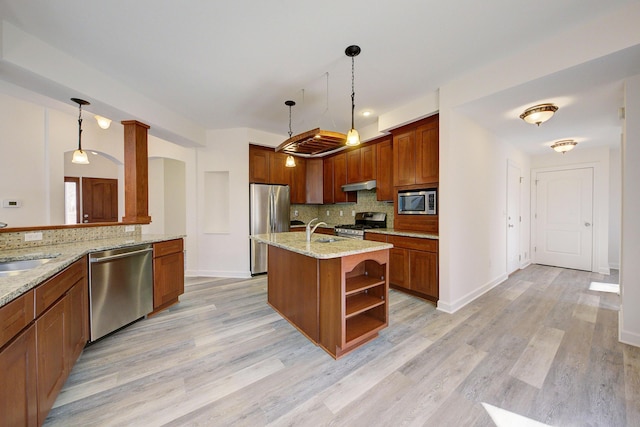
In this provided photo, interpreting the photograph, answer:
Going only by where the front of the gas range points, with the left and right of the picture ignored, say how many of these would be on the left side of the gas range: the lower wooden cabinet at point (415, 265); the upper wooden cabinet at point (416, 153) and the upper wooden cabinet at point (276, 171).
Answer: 2

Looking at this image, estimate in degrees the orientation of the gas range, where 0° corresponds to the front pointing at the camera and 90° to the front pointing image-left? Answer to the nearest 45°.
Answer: approximately 45°

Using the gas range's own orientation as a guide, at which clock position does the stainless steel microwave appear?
The stainless steel microwave is roughly at 9 o'clock from the gas range.

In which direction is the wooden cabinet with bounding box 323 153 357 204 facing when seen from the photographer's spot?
facing the viewer and to the left of the viewer

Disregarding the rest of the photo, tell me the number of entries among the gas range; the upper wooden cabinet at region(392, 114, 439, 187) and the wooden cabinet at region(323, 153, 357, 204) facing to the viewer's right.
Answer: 0

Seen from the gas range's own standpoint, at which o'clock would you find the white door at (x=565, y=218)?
The white door is roughly at 7 o'clock from the gas range.

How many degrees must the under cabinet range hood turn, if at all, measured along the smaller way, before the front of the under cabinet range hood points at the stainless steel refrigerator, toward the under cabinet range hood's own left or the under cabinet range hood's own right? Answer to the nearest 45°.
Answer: approximately 45° to the under cabinet range hood's own right

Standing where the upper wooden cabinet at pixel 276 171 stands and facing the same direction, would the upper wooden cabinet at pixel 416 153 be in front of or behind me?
in front

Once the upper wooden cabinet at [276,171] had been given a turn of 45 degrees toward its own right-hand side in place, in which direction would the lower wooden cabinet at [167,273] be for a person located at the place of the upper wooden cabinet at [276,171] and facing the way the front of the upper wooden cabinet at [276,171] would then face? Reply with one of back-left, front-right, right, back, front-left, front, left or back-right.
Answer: front-right

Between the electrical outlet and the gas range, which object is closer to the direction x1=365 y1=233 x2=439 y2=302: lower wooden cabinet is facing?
the electrical outlet

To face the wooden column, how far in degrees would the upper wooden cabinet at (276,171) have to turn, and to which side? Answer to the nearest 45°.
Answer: approximately 90° to its right

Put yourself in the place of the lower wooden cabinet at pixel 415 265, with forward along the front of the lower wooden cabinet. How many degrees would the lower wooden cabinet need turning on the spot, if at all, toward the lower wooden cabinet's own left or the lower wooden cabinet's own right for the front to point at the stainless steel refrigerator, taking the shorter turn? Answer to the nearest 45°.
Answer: approximately 45° to the lower wooden cabinet's own right
